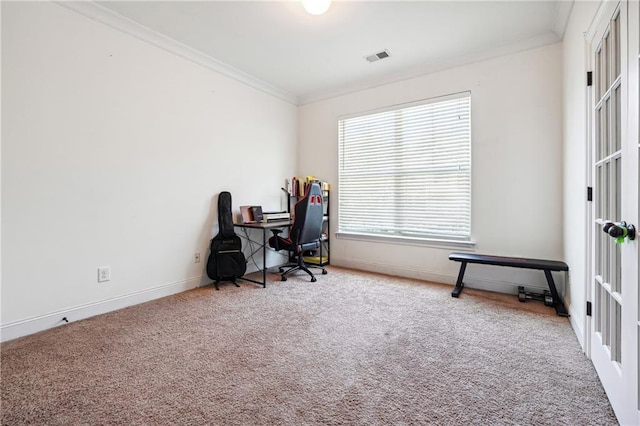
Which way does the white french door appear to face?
to the viewer's left

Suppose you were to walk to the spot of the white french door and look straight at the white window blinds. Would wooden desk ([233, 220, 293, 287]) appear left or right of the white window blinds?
left

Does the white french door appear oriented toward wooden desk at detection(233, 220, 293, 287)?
yes

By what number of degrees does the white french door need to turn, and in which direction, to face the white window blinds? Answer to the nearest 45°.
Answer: approximately 45° to its right

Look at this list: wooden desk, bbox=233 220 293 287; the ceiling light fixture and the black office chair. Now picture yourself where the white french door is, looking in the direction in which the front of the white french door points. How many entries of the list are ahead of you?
3

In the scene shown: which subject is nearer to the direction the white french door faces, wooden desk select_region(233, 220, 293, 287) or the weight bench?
the wooden desk

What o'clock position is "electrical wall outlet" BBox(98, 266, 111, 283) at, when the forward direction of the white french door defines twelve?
The electrical wall outlet is roughly at 11 o'clock from the white french door.

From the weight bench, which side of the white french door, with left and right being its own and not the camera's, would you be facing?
right
